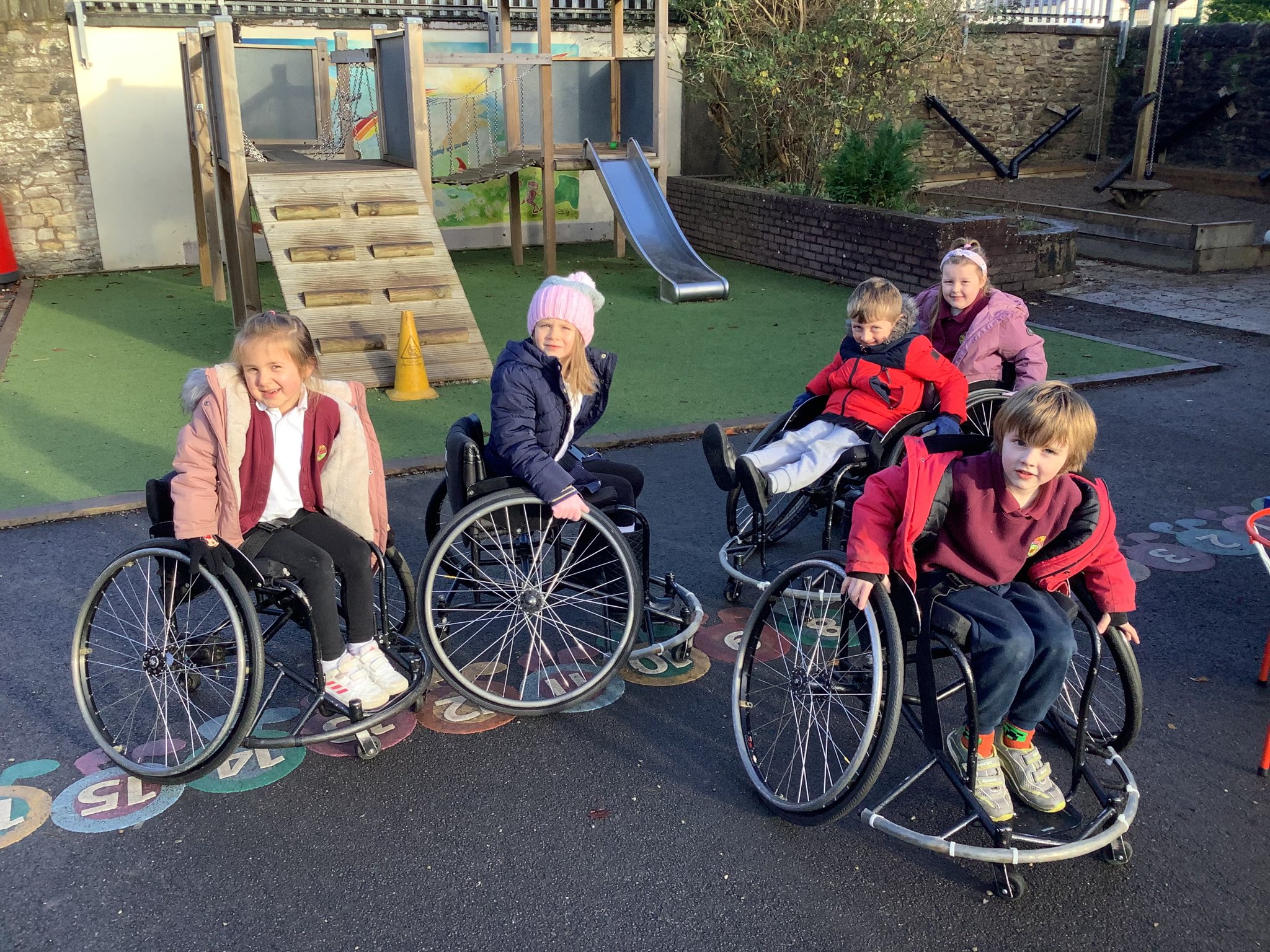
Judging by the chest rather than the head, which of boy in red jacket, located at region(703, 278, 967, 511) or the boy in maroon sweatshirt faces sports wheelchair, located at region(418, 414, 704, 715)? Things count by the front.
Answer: the boy in red jacket

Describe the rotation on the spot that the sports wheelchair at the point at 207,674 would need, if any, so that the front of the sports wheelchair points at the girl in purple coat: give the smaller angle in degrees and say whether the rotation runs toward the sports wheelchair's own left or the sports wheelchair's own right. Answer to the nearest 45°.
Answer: approximately 45° to the sports wheelchair's own left

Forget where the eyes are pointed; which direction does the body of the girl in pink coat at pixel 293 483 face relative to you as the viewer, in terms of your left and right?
facing the viewer and to the right of the viewer

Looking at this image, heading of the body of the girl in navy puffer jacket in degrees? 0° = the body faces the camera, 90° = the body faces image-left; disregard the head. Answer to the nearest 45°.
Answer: approximately 315°

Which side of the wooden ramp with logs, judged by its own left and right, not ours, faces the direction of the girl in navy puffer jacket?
front

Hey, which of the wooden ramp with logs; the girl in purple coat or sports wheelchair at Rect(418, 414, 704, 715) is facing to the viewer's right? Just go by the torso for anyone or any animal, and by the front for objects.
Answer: the sports wheelchair

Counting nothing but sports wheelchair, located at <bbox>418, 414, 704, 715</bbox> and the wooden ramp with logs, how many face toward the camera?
1

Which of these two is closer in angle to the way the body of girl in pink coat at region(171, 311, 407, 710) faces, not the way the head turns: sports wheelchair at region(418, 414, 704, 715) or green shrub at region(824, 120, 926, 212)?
the sports wheelchair

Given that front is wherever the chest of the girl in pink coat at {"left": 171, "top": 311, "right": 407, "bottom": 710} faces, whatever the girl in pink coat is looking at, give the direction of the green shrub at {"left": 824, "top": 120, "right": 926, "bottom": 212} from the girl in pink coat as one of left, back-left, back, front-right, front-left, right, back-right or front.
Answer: left

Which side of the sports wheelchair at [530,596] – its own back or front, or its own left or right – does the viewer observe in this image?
right

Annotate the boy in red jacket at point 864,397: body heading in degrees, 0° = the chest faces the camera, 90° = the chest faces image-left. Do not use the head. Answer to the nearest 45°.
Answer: approximately 45°

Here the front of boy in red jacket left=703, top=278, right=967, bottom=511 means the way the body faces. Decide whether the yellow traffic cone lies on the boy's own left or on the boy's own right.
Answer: on the boy's own right

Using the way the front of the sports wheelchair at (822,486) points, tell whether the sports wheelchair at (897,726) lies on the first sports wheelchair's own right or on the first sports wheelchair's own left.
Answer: on the first sports wheelchair's own left

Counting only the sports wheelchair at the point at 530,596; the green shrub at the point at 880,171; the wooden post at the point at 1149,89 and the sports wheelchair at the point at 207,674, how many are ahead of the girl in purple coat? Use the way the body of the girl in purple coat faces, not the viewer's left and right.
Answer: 2
